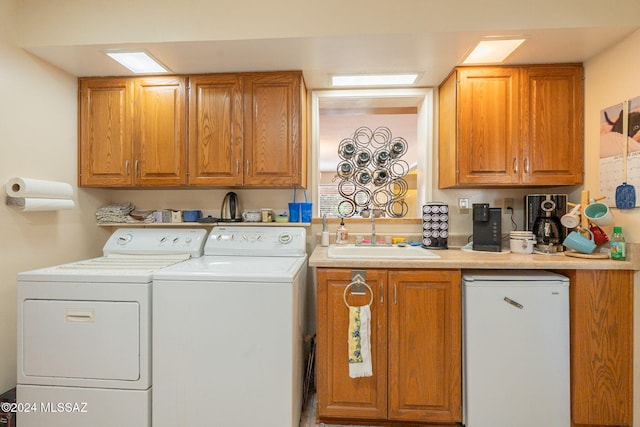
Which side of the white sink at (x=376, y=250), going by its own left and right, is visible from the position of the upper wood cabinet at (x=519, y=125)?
left

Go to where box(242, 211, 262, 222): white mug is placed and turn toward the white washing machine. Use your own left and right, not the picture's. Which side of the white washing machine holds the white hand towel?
left

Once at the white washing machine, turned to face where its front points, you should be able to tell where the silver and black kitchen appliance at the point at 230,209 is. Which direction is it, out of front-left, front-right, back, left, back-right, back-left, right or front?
back

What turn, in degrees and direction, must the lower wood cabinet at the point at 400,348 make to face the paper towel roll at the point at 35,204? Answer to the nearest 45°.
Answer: approximately 90° to its right

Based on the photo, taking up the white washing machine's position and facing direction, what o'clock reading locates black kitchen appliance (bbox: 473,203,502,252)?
The black kitchen appliance is roughly at 9 o'clock from the white washing machine.

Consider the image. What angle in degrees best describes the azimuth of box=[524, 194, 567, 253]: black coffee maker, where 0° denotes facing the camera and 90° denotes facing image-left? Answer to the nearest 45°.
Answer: approximately 0°

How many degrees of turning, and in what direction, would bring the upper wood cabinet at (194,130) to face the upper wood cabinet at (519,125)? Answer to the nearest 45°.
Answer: approximately 45° to its left
